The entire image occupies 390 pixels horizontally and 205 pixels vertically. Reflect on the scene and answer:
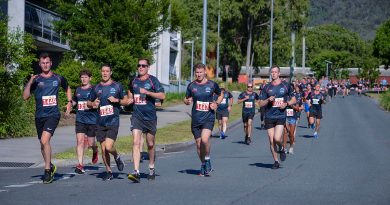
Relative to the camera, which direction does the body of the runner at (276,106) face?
toward the camera

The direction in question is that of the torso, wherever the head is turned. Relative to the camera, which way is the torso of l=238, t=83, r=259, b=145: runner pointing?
toward the camera

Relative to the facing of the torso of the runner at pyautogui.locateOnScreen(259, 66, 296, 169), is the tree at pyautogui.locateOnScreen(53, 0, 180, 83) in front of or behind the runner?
behind

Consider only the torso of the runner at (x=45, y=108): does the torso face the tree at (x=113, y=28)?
no

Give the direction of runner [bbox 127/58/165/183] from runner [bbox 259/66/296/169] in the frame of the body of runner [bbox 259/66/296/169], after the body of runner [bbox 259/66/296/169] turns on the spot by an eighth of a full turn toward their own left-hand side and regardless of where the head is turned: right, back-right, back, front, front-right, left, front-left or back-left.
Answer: right

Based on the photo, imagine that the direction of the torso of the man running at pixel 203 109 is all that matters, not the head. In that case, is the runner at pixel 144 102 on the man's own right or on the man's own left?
on the man's own right

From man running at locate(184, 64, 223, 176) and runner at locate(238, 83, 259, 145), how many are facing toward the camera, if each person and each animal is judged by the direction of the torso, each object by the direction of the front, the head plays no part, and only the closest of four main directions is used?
2

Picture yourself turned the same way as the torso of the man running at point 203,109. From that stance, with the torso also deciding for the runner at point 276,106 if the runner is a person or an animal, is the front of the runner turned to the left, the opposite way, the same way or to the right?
the same way

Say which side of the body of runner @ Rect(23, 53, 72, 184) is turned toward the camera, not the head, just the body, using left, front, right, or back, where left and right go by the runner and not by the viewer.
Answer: front

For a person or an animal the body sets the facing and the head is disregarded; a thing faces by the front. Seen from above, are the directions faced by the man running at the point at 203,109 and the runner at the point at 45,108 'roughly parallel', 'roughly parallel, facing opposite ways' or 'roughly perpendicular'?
roughly parallel

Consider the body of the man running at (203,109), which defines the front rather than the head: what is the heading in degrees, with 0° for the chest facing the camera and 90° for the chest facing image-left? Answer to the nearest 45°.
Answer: approximately 0°

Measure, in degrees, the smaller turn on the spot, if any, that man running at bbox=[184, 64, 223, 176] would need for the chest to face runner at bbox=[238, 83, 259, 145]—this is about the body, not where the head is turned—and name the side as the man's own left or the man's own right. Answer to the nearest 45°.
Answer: approximately 180°

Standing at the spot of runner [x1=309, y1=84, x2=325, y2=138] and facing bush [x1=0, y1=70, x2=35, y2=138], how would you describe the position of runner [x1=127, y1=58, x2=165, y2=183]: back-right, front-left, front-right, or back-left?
front-left
